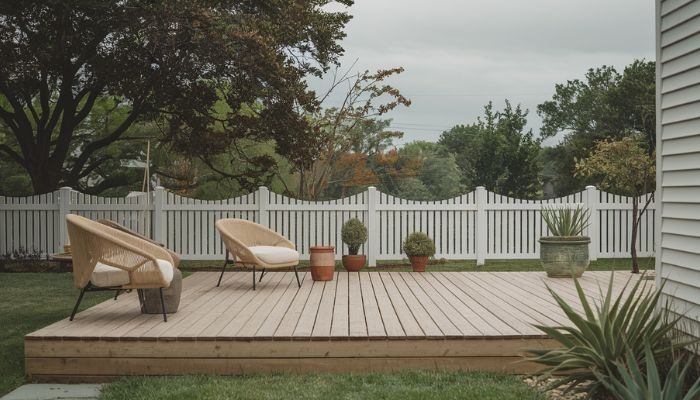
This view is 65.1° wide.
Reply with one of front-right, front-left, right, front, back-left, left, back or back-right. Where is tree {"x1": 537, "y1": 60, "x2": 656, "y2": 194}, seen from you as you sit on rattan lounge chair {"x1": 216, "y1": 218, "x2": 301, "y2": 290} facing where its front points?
left

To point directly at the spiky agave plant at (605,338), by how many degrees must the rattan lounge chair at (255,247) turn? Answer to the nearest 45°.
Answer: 0° — it already faces it

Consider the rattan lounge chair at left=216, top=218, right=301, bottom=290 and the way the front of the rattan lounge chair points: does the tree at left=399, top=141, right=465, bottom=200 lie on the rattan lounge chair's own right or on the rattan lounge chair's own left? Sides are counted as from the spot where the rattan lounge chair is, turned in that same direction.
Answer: on the rattan lounge chair's own left

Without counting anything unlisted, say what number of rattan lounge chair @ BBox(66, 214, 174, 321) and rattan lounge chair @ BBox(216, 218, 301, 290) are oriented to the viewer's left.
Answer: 0

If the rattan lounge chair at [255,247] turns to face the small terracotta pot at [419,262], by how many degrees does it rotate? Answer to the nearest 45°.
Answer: approximately 90° to its left

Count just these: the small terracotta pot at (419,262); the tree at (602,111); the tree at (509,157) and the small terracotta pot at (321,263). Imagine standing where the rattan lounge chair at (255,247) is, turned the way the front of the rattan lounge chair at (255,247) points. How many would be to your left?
4

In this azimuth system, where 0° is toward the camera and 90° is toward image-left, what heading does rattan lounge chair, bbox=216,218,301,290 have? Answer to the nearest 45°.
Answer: approximately 315°

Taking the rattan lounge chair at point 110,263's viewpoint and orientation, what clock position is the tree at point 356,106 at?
The tree is roughly at 10 o'clock from the rattan lounge chair.

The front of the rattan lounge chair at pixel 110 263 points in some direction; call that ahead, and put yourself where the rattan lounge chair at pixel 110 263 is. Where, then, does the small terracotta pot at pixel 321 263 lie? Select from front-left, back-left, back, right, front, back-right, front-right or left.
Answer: front-left

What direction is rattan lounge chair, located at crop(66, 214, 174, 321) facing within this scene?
to the viewer's right
